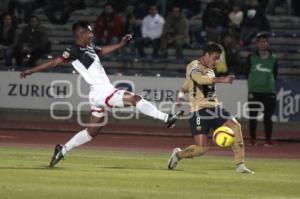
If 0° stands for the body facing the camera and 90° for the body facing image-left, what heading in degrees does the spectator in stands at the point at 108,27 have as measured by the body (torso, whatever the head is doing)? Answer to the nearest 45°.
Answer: approximately 0°

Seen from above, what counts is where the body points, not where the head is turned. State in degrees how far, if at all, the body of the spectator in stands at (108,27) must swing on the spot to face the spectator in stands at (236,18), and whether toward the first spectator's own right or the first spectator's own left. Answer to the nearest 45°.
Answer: approximately 90° to the first spectator's own left

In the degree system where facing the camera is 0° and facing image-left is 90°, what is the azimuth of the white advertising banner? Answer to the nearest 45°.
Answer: approximately 0°

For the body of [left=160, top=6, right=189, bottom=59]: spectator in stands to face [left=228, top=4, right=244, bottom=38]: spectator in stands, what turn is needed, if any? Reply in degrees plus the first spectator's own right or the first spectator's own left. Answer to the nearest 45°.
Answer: approximately 90° to the first spectator's own left
